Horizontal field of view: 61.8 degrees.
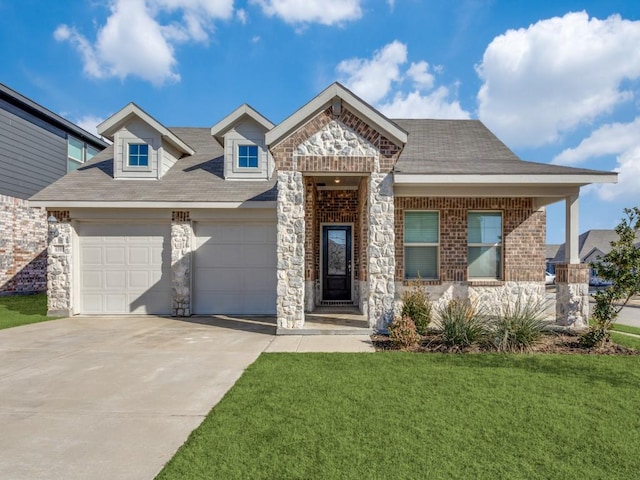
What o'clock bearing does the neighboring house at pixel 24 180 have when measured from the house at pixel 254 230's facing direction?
The neighboring house is roughly at 4 o'clock from the house.

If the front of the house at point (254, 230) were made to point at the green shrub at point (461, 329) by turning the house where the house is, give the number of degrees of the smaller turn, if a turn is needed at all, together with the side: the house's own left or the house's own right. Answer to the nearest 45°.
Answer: approximately 45° to the house's own left

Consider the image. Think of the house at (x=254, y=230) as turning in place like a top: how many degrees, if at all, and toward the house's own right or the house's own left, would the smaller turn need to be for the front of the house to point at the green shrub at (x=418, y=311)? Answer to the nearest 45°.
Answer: approximately 45° to the house's own left

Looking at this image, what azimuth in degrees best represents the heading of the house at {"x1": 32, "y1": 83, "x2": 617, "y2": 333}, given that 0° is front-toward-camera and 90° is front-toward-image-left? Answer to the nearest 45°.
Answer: approximately 0°

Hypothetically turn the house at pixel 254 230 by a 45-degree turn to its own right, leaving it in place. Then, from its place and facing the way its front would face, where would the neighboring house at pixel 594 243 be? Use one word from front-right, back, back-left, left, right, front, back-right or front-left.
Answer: back

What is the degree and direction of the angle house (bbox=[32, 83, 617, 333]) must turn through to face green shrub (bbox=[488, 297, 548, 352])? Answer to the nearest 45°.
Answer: approximately 45° to its left
